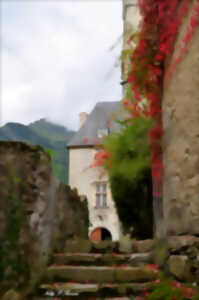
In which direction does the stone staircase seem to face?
toward the camera

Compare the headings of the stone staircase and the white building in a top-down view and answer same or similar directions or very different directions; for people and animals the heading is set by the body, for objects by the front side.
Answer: same or similar directions

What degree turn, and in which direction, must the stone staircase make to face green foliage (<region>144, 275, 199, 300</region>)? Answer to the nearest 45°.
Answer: approximately 45° to its left

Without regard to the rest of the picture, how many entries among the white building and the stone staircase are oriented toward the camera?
2

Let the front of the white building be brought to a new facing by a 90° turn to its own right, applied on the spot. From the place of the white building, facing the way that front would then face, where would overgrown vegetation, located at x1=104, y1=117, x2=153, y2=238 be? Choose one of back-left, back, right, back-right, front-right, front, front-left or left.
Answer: left

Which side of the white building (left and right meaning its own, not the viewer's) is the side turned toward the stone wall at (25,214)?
front

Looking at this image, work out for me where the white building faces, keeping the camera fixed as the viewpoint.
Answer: facing the viewer

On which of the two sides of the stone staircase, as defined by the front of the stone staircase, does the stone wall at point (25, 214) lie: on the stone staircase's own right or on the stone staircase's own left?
on the stone staircase's own right

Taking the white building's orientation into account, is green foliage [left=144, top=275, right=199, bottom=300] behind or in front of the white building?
in front

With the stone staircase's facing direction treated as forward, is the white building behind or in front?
behind

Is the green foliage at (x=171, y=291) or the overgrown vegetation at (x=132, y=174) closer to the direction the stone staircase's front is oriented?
the green foliage

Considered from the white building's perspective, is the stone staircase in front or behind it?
in front
